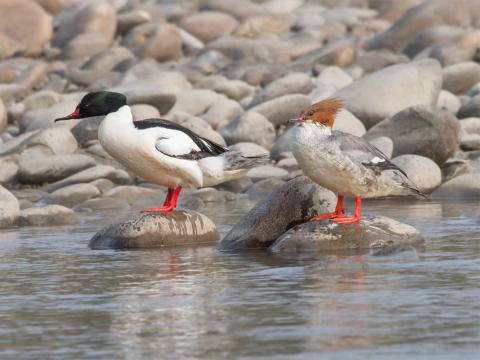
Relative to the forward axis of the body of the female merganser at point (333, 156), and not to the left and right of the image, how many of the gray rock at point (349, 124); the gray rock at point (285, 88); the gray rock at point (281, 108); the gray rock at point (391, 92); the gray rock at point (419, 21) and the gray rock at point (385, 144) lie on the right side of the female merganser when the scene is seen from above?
6

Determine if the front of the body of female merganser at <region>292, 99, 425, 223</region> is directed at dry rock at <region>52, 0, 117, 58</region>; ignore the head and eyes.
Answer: no

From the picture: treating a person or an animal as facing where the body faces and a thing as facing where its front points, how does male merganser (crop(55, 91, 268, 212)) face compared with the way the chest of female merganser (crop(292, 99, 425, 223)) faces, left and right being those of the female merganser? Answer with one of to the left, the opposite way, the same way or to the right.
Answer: the same way

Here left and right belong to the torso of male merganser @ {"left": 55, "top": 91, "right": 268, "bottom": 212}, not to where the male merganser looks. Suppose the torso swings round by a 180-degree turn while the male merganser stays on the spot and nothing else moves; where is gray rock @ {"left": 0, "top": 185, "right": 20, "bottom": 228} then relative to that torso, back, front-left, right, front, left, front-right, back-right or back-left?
back-left

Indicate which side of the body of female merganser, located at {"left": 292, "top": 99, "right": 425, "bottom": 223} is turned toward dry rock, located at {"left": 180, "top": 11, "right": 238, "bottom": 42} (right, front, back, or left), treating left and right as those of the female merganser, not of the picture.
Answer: right

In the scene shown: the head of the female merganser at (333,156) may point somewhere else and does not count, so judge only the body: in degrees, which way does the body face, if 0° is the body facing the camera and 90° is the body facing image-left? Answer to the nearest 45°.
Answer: approximately 90°

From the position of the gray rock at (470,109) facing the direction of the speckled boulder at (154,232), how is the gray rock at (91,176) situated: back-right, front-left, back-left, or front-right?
front-right

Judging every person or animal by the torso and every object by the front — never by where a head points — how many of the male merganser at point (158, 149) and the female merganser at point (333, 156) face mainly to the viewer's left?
2

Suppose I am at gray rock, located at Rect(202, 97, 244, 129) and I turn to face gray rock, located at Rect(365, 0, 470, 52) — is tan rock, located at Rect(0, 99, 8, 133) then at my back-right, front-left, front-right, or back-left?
back-left

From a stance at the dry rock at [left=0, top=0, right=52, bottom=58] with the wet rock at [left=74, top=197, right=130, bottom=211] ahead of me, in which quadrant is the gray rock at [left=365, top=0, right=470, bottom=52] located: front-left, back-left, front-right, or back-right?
front-left

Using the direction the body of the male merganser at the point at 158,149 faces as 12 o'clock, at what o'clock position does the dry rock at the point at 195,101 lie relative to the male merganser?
The dry rock is roughly at 3 o'clock from the male merganser.

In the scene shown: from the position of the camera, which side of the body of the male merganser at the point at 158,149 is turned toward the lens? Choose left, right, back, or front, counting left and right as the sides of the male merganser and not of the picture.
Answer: left

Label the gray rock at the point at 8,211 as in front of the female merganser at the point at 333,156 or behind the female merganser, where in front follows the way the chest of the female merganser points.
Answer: in front
